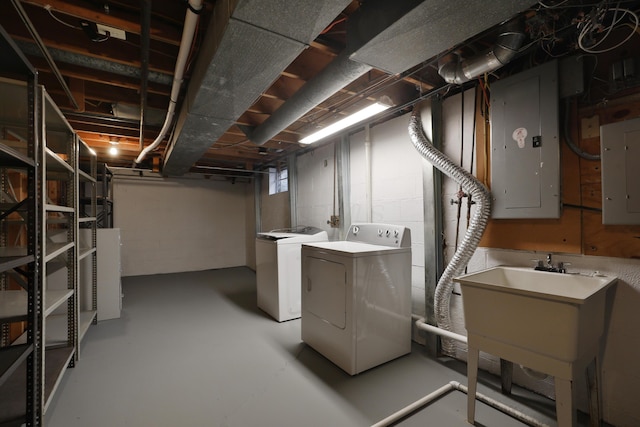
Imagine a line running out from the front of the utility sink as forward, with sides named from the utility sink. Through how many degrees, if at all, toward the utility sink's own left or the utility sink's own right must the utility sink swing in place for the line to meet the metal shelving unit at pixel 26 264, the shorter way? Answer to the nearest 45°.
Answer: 0° — it already faces it

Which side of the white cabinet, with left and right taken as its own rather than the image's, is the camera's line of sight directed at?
right

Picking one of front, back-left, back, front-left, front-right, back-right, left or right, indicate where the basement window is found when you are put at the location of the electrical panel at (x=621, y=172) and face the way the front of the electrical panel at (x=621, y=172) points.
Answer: front-right

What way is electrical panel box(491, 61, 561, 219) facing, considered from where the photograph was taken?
facing the viewer and to the left of the viewer

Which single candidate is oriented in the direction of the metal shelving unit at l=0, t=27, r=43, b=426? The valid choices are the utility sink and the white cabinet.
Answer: the utility sink

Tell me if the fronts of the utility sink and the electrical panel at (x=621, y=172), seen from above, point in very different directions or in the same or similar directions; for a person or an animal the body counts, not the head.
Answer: same or similar directions

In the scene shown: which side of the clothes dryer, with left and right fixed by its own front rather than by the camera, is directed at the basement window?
right

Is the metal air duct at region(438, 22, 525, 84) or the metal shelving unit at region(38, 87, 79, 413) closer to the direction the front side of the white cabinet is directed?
the metal air duct

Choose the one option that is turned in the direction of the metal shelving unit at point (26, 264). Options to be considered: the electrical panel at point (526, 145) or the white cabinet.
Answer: the electrical panel

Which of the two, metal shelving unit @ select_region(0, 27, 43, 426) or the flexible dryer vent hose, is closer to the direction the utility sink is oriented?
the metal shelving unit

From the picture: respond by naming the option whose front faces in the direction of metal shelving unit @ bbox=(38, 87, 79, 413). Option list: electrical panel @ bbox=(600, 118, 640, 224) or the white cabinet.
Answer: the electrical panel

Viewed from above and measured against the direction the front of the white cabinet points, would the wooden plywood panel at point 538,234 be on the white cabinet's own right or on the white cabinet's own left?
on the white cabinet's own right
